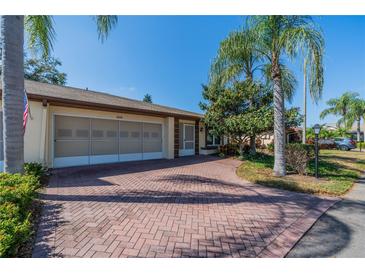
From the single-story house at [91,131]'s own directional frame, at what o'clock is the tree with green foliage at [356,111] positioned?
The tree with green foliage is roughly at 10 o'clock from the single-story house.

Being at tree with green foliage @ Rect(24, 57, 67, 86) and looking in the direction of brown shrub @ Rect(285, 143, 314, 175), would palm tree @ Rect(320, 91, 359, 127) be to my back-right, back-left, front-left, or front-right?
front-left

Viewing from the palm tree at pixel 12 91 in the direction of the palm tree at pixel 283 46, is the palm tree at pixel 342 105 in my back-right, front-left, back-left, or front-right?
front-left

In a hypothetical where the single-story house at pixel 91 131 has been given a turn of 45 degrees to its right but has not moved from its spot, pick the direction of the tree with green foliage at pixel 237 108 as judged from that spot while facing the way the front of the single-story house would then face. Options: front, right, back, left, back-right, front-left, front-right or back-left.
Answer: left

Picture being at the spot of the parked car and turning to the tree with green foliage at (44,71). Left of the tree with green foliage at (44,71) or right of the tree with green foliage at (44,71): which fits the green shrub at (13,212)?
left

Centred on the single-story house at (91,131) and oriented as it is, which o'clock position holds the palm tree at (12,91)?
The palm tree is roughly at 2 o'clock from the single-story house.

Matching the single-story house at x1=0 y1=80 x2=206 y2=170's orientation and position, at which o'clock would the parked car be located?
The parked car is roughly at 10 o'clock from the single-story house.

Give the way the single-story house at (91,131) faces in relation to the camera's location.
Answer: facing the viewer and to the right of the viewer
